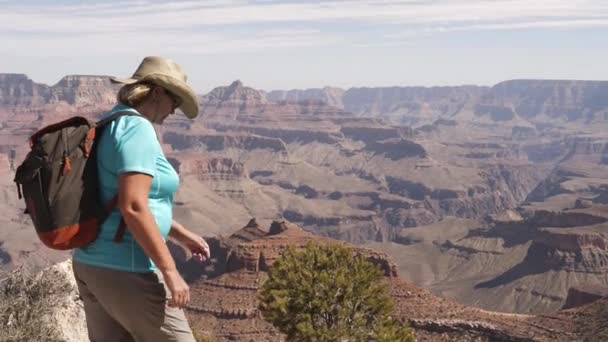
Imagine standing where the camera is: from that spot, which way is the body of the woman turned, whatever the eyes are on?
to the viewer's right

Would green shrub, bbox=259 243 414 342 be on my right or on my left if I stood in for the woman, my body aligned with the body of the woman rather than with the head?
on my left

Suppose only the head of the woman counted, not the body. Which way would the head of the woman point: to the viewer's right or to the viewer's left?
to the viewer's right
